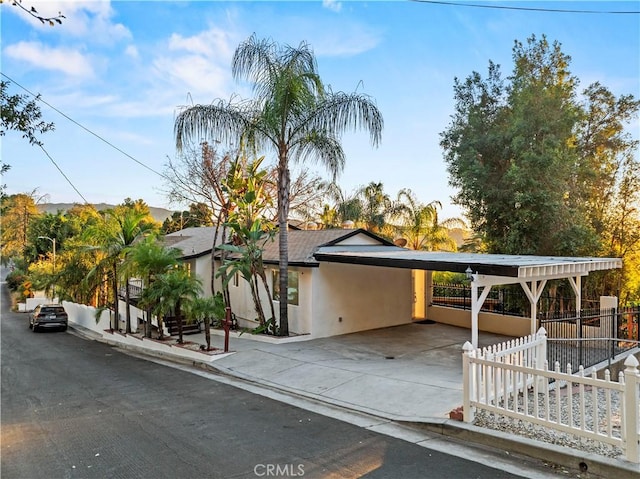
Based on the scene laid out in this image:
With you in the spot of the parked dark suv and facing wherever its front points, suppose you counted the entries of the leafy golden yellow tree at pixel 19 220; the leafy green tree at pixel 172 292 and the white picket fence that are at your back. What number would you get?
2

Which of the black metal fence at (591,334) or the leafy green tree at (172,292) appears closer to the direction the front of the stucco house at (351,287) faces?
the leafy green tree

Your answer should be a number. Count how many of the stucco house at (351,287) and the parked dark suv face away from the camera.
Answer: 1

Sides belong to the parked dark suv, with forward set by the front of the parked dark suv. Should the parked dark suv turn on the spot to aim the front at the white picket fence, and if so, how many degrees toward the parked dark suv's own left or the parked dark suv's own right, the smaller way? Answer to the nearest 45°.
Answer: approximately 180°

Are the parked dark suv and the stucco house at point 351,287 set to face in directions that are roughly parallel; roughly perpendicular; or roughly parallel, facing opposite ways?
roughly perpendicular

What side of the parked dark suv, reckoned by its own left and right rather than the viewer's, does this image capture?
back

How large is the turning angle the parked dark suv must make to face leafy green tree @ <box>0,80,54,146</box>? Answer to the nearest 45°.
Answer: approximately 180°
